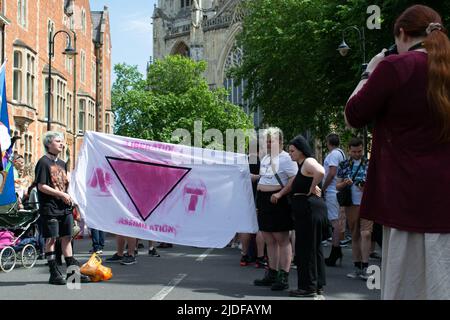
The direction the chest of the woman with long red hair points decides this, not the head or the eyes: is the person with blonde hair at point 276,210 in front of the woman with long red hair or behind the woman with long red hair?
in front

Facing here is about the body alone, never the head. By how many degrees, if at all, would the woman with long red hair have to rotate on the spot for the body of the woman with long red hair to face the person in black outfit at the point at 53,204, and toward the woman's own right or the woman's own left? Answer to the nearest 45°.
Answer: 0° — they already face them

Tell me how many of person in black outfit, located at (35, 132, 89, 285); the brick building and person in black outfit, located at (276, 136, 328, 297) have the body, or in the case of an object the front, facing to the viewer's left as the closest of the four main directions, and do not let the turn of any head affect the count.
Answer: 1

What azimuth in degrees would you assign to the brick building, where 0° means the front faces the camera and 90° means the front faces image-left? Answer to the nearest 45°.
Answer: approximately 315°

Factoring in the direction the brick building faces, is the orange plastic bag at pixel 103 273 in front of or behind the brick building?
in front

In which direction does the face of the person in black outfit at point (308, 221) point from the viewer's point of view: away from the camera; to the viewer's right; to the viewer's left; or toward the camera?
to the viewer's left

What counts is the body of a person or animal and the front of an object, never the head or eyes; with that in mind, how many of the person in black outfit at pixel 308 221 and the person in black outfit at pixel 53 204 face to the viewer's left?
1

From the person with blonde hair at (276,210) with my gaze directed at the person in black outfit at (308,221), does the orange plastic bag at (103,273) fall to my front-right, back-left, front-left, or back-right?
back-right

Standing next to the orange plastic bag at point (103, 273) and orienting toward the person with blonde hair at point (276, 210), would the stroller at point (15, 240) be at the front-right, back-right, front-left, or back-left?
back-left

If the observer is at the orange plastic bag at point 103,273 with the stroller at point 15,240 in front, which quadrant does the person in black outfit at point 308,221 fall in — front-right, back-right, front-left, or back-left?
back-right

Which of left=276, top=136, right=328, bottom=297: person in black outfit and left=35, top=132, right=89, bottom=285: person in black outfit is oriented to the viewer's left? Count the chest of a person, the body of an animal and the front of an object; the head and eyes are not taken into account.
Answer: left=276, top=136, right=328, bottom=297: person in black outfit

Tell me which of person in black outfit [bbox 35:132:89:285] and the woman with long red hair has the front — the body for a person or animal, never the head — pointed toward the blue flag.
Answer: the woman with long red hair

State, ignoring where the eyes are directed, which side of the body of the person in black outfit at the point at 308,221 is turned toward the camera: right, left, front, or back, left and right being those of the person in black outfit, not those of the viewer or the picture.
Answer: left

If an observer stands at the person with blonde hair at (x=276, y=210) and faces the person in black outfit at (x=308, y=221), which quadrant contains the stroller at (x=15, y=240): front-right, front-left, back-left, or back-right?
back-right
